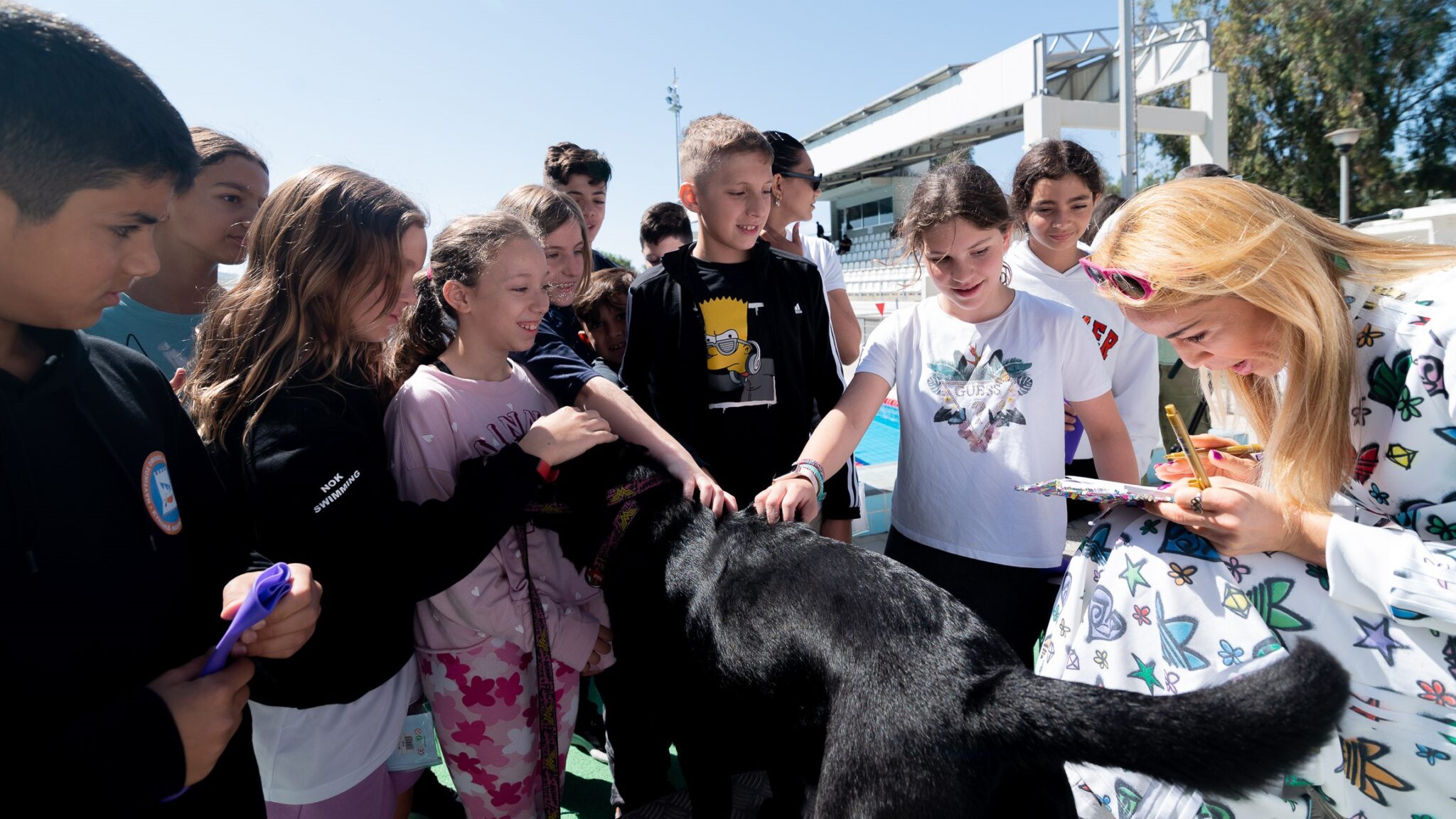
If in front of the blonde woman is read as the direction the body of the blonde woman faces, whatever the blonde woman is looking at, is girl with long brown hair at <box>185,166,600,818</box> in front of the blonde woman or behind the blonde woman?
in front

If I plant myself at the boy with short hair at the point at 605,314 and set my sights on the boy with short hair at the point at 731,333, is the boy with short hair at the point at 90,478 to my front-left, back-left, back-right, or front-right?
front-right

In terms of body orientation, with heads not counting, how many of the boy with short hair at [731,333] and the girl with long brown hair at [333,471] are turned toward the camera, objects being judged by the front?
1

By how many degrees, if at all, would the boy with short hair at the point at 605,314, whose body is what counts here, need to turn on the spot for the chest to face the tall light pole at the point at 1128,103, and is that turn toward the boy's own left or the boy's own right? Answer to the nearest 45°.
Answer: approximately 90° to the boy's own left

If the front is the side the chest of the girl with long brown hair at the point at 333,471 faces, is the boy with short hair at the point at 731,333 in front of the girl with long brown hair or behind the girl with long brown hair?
in front

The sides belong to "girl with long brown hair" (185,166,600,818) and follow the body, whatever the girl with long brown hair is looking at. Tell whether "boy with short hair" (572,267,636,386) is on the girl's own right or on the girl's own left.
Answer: on the girl's own left

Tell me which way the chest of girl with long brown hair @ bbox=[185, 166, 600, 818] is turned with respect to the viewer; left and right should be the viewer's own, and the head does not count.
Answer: facing to the right of the viewer

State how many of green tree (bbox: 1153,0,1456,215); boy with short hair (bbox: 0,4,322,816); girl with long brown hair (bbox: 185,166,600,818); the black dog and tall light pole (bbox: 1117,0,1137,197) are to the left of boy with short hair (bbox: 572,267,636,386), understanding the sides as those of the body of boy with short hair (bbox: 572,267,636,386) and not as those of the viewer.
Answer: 2

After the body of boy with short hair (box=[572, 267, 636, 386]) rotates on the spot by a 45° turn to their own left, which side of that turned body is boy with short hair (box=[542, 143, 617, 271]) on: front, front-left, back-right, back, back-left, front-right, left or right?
left

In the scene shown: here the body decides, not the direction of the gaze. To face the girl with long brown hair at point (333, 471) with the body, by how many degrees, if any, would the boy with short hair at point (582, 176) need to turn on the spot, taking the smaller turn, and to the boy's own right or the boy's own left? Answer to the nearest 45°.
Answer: approximately 45° to the boy's own right

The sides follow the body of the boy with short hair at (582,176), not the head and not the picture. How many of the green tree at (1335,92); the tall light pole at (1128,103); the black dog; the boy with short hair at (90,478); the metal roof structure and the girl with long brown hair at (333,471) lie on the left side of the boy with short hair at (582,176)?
3

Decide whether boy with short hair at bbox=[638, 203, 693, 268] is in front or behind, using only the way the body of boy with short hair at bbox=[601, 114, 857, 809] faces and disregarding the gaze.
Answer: behind

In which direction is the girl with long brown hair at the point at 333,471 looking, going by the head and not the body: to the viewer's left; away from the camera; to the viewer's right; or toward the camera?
to the viewer's right

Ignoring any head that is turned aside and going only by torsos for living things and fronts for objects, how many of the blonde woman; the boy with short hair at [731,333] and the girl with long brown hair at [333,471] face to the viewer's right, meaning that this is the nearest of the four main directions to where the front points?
1

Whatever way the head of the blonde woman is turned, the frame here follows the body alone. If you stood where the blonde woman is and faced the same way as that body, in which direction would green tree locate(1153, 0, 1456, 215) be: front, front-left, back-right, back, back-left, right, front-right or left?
right

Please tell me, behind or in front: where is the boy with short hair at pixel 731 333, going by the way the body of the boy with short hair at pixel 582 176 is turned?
in front

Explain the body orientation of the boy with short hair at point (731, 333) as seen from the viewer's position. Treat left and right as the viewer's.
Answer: facing the viewer

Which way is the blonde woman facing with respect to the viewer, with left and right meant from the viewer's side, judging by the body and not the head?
facing to the left of the viewer

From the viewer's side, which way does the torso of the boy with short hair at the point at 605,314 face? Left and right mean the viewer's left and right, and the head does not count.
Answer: facing the viewer and to the right of the viewer

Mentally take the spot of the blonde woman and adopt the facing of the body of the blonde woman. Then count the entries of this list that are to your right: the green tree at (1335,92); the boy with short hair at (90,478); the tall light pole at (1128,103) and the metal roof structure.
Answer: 3
